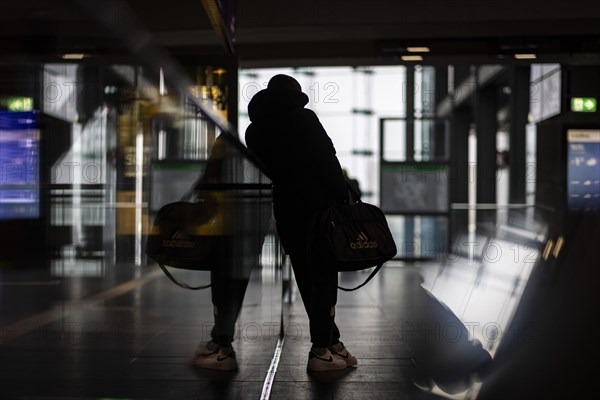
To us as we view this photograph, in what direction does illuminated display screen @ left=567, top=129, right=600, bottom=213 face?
facing the viewer

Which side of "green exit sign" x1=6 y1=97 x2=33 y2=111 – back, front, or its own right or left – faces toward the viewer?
front

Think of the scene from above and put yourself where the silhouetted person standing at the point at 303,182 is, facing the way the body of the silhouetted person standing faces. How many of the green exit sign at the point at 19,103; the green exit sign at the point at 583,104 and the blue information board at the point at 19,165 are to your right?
2

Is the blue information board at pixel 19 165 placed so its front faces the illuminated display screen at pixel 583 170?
no

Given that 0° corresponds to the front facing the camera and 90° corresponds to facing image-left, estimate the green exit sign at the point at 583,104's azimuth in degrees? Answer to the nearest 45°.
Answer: approximately 0°
